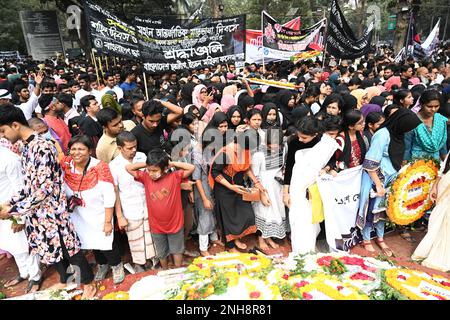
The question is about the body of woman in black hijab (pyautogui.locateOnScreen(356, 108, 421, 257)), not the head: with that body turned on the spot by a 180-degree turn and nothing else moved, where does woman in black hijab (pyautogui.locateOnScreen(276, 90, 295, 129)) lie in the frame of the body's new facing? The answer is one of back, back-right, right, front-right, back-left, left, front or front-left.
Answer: front

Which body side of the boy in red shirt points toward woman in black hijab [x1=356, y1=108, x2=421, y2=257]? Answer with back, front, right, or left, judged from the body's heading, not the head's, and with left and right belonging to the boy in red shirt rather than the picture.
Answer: left

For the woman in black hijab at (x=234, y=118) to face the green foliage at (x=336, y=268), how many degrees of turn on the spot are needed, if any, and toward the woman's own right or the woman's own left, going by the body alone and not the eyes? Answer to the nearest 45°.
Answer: approximately 45° to the woman's own left

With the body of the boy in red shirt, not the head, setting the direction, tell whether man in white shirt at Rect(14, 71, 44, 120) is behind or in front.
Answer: behind

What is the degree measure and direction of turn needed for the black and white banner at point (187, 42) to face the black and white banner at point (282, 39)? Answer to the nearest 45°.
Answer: approximately 135° to its left

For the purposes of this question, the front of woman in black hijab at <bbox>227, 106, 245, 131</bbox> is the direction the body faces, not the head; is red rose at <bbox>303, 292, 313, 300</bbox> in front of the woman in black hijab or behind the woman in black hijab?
in front

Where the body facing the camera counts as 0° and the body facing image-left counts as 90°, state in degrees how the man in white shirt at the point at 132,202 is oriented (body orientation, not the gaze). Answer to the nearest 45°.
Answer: approximately 315°
